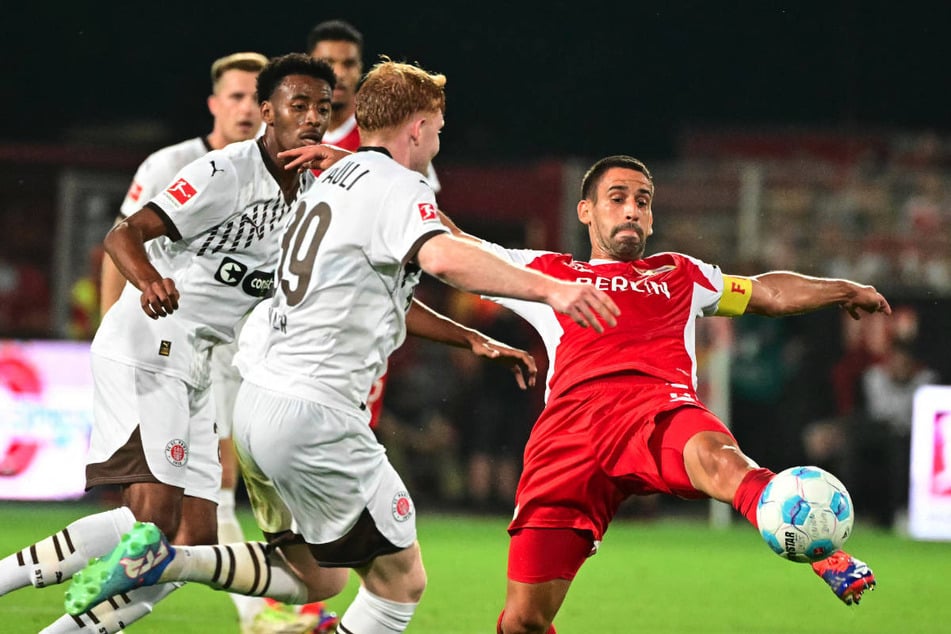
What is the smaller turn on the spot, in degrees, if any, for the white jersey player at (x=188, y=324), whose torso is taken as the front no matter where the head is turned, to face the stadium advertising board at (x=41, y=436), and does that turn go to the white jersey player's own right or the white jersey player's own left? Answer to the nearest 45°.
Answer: approximately 135° to the white jersey player's own left

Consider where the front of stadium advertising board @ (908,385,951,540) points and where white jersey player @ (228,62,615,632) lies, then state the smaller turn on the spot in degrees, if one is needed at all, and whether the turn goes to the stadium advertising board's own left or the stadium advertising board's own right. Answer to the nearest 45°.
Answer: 0° — it already faces them

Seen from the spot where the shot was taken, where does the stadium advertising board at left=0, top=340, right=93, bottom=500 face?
facing the viewer

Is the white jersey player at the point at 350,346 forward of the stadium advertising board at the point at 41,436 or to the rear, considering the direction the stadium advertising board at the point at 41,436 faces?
forward

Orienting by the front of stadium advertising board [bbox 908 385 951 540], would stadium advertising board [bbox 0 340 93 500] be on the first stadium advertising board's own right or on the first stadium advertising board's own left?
on the first stadium advertising board's own right

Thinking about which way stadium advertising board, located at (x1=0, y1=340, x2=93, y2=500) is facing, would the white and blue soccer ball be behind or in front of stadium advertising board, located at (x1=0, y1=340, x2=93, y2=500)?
in front

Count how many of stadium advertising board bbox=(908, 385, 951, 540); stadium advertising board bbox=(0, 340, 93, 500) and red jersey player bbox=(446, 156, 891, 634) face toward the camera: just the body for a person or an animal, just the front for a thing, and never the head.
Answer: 3

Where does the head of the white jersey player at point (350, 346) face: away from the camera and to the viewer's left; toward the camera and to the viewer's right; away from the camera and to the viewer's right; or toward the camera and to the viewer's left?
away from the camera and to the viewer's right

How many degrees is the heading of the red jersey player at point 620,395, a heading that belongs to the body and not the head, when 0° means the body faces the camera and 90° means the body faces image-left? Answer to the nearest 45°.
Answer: approximately 0°

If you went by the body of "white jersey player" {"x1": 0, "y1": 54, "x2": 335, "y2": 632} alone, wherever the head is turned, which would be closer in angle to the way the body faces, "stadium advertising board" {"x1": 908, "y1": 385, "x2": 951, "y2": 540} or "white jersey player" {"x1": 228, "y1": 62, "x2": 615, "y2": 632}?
the white jersey player

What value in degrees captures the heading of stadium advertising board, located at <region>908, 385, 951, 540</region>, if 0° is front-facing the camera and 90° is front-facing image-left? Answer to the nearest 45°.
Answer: approximately 0°

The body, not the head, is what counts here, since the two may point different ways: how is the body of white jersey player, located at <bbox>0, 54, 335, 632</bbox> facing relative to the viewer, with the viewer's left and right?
facing the viewer and to the right of the viewer

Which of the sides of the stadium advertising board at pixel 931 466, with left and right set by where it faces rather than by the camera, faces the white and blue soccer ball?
front

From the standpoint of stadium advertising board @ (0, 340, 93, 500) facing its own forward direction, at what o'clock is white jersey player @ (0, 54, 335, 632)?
The white jersey player is roughly at 12 o'clock from the stadium advertising board.

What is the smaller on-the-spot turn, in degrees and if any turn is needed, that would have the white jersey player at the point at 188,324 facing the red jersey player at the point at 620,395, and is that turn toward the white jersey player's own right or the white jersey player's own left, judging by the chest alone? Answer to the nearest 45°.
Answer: approximately 45° to the white jersey player's own left
